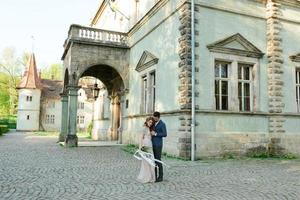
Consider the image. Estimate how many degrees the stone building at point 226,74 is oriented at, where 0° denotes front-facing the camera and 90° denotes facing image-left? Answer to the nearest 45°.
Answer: approximately 90°
